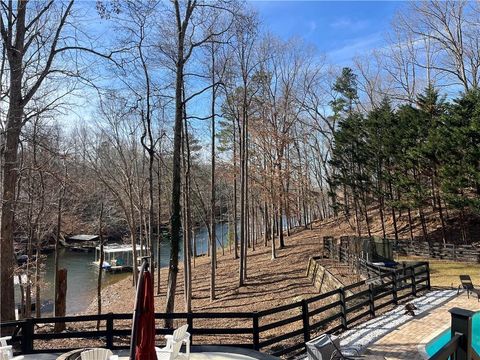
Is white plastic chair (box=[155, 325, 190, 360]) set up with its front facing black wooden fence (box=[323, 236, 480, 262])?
no

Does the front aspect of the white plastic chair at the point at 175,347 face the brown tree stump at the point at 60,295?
no

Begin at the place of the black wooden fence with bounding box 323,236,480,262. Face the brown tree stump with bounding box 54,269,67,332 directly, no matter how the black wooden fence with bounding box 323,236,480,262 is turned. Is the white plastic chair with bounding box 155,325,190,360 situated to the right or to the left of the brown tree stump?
left

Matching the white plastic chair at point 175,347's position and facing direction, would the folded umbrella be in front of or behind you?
in front
